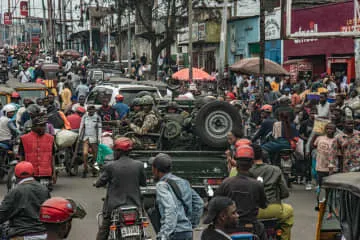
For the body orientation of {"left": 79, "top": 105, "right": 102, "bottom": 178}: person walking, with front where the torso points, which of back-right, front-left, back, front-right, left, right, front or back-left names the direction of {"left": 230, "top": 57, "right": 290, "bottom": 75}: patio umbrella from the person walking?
back-left

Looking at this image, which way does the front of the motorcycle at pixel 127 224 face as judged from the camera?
facing away from the viewer

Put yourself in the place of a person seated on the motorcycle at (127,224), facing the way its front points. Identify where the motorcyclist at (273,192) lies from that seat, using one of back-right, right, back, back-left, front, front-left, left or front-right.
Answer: right

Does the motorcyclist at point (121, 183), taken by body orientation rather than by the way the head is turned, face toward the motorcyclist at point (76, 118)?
yes

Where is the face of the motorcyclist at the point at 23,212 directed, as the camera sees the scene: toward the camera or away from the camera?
away from the camera

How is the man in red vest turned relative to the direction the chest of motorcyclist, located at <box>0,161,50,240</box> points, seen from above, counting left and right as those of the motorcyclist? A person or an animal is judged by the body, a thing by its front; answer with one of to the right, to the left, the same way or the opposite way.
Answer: the opposite way

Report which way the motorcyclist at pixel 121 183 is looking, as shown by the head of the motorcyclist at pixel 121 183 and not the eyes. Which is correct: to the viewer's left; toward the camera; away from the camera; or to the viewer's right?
away from the camera

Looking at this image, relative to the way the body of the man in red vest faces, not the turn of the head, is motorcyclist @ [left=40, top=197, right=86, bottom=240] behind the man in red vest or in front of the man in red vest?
in front

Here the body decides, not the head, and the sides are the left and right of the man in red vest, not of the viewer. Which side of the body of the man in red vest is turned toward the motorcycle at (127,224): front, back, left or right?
front

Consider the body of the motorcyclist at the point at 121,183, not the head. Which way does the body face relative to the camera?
away from the camera
